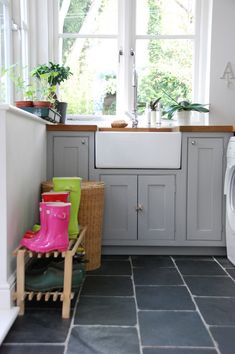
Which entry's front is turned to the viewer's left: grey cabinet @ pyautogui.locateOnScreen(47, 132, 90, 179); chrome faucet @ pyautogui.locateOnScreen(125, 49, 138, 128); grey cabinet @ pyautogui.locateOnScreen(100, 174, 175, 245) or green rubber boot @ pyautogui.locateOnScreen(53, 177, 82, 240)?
the green rubber boot

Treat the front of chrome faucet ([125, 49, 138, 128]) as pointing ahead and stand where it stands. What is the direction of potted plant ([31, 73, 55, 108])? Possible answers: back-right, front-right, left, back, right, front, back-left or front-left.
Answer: right

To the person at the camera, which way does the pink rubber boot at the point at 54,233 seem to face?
facing to the left of the viewer

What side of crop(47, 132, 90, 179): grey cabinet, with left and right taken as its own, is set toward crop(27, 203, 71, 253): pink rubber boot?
front

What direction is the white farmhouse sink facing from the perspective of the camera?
toward the camera

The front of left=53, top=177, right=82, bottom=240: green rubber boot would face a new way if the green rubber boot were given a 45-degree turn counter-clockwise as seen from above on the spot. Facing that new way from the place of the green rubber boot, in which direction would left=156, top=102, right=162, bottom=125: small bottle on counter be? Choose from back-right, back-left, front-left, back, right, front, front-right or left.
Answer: back

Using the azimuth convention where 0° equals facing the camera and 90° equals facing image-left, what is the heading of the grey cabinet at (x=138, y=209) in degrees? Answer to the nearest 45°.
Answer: approximately 0°

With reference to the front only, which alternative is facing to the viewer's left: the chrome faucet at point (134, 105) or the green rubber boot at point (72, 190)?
the green rubber boot

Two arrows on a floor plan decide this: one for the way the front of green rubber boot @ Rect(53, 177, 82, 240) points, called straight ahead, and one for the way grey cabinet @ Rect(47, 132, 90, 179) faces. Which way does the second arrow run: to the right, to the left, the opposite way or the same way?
to the left

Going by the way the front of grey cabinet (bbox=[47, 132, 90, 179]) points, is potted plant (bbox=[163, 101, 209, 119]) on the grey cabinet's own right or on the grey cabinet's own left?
on the grey cabinet's own left
